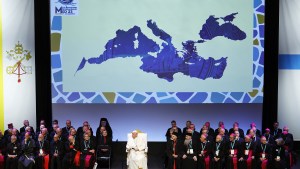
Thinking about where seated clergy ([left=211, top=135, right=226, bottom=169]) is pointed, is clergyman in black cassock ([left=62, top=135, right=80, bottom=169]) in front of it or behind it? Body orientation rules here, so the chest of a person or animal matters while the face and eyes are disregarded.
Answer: in front

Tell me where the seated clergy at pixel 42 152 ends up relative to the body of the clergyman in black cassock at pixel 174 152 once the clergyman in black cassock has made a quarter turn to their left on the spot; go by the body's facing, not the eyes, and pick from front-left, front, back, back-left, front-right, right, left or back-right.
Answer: back

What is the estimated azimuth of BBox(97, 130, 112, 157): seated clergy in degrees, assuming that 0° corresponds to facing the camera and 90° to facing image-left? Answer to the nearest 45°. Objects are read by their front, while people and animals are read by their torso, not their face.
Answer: approximately 0°

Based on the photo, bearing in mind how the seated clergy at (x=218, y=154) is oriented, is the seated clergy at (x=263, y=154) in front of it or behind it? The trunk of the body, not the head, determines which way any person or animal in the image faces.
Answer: behind

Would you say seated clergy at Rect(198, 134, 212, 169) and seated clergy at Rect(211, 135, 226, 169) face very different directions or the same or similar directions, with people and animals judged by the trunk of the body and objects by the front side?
same or similar directions

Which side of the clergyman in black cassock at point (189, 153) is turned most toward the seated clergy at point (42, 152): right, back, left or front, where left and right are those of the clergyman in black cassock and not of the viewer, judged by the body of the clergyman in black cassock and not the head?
right

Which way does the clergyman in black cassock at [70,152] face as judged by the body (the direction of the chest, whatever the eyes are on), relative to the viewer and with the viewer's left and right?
facing the viewer and to the right of the viewer

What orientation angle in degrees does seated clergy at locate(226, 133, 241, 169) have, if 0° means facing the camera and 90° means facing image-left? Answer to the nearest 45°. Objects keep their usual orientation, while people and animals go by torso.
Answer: approximately 0°

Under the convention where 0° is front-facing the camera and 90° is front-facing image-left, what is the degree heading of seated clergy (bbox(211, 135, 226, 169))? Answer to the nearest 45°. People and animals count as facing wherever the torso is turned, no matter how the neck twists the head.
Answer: approximately 45°

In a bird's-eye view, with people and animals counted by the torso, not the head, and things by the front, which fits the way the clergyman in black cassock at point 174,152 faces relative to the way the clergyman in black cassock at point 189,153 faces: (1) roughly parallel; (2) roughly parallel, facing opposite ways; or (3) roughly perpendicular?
roughly parallel

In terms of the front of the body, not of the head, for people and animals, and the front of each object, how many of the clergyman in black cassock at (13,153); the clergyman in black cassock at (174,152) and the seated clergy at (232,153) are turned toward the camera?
3

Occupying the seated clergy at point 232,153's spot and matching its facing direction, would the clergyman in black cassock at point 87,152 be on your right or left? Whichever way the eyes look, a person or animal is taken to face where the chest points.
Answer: on your right

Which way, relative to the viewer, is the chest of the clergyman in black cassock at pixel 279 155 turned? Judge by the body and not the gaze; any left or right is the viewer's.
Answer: facing the viewer and to the left of the viewer

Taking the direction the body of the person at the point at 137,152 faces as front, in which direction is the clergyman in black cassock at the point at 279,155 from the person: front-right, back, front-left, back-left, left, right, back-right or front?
left

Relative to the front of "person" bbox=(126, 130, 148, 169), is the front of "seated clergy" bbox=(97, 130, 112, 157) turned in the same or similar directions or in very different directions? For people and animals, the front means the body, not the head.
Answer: same or similar directions

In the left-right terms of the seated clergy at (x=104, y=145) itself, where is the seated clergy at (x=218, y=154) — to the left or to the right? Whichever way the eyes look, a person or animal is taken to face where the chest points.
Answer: on its left

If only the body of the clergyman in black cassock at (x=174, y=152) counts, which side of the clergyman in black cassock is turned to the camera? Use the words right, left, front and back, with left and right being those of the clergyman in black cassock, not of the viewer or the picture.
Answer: front

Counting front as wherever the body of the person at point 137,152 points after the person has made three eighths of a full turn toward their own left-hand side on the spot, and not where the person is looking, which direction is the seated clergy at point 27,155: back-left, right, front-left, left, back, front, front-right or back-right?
back-left
